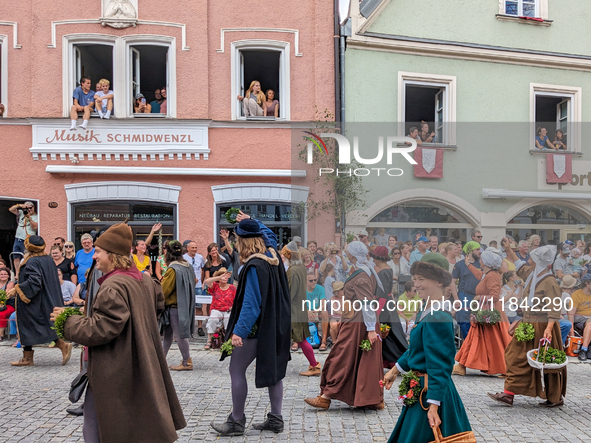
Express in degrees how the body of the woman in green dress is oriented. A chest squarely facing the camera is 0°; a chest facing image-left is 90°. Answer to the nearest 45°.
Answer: approximately 90°

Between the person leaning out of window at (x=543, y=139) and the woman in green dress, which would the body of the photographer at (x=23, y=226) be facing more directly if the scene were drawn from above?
the woman in green dress

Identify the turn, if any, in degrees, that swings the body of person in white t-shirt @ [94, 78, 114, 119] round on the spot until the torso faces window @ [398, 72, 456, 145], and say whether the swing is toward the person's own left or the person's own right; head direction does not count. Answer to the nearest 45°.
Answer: approximately 90° to the person's own left

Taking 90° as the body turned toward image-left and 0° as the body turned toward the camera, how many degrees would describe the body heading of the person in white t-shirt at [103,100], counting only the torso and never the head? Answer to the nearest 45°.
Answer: approximately 0°

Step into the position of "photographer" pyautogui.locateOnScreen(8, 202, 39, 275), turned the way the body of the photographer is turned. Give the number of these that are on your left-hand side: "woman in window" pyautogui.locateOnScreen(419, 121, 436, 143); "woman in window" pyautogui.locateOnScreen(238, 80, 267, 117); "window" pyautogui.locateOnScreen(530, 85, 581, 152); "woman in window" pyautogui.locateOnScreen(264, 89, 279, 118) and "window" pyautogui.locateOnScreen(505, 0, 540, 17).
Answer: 5

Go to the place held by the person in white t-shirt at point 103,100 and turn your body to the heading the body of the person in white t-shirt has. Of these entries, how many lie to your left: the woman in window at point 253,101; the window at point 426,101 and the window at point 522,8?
3

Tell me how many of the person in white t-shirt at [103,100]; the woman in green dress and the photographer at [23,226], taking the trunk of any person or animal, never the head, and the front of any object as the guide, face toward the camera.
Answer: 2

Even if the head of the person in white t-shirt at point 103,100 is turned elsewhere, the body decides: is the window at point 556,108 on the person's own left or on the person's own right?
on the person's own left
